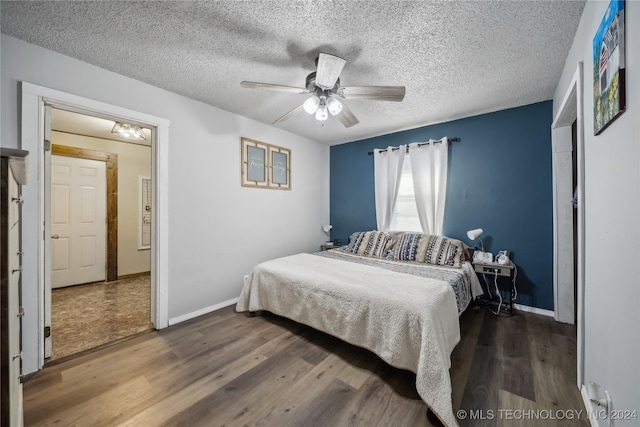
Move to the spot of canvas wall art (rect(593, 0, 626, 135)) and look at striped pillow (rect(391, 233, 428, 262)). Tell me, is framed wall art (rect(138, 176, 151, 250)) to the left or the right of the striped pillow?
left

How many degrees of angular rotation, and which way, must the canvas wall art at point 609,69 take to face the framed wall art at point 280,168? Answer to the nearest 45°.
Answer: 0° — it already faces it

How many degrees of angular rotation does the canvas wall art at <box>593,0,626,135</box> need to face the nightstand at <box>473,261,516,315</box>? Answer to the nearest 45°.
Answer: approximately 45° to its right

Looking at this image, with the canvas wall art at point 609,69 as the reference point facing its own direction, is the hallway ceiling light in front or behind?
in front

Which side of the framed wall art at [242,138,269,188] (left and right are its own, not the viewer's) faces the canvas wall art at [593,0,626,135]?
front

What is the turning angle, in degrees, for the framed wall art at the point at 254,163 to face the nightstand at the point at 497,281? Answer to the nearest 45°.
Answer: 0° — it already faces it

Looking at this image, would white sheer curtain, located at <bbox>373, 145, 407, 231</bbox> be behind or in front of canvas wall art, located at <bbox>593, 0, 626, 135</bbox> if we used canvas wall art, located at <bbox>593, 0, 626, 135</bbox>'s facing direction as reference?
in front

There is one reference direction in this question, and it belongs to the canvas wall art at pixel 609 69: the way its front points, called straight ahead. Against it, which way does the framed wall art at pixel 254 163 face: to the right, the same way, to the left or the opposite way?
the opposite way

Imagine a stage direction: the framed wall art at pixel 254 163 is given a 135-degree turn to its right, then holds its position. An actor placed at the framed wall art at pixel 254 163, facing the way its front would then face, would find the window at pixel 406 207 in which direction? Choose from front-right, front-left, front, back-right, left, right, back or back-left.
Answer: back

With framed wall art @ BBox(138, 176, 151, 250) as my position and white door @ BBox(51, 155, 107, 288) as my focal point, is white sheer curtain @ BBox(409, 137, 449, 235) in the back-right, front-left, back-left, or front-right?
back-left

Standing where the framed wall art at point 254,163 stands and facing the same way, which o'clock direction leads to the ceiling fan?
The ceiling fan is roughly at 1 o'clock from the framed wall art.

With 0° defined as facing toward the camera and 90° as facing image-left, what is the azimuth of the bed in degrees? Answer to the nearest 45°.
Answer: approximately 45°

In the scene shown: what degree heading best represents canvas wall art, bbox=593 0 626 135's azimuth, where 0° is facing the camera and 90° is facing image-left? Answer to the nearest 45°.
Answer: approximately 90°

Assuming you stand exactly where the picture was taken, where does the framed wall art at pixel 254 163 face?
facing the viewer and to the right of the viewer

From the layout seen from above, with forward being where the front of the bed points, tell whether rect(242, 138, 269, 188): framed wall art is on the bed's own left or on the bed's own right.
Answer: on the bed's own right

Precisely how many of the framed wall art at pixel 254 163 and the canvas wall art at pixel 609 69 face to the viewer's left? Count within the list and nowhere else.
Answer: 1

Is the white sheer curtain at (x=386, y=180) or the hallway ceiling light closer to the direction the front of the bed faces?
the hallway ceiling light

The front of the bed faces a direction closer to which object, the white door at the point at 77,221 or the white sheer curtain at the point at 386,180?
the white door

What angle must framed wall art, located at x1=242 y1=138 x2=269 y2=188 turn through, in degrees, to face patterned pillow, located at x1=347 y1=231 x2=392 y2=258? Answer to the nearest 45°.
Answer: approximately 45° to its left
